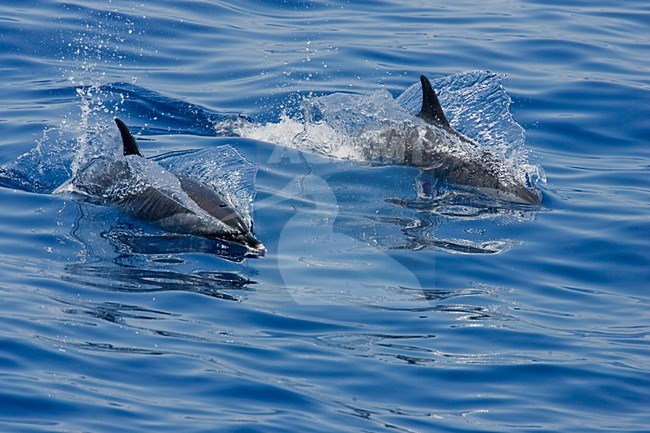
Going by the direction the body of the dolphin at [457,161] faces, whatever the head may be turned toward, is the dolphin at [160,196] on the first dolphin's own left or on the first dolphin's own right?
on the first dolphin's own right

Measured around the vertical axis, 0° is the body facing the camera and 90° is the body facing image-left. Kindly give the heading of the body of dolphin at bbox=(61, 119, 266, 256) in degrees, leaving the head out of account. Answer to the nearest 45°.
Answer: approximately 315°

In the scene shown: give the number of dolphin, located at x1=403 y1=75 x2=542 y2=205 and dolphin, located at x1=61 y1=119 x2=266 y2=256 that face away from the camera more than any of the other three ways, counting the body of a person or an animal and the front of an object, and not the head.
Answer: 0

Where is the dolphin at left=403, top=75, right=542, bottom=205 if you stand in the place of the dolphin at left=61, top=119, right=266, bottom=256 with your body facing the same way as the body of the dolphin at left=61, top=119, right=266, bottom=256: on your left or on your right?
on your left

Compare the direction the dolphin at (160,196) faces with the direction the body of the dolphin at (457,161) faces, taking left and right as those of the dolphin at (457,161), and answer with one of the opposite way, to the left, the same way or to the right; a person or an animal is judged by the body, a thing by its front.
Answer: the same way
